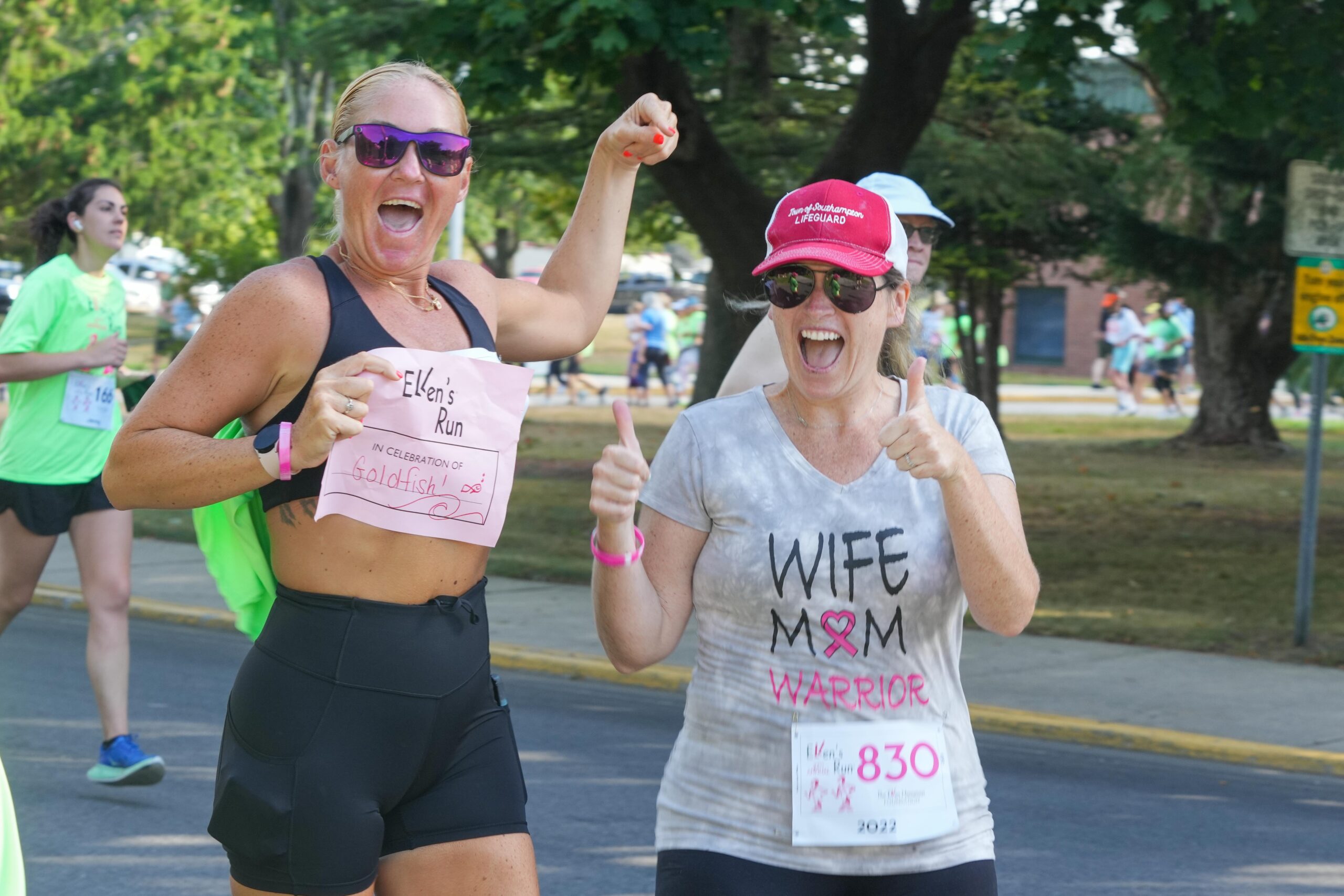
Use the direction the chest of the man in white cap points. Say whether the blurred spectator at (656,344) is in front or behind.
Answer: behind

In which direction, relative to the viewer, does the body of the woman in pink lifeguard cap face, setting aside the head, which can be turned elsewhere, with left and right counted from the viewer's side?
facing the viewer

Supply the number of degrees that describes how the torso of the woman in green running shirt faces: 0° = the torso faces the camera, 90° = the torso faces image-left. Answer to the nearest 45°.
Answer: approximately 315°

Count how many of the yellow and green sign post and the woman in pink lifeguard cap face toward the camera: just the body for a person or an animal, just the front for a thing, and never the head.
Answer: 2

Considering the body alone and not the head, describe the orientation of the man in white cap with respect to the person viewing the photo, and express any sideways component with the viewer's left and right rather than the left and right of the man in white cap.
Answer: facing the viewer and to the right of the viewer

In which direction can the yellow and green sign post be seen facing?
toward the camera

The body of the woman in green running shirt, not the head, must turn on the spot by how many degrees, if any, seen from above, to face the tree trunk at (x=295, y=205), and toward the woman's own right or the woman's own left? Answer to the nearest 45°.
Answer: approximately 135° to the woman's own left

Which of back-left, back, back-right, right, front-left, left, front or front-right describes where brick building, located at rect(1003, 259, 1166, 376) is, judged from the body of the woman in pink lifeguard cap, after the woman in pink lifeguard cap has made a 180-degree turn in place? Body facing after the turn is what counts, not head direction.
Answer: front

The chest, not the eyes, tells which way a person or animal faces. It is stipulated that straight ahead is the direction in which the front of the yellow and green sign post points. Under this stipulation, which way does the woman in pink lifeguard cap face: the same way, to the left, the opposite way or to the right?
the same way

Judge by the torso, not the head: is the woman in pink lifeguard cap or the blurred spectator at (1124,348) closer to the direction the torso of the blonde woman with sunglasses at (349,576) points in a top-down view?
the woman in pink lifeguard cap

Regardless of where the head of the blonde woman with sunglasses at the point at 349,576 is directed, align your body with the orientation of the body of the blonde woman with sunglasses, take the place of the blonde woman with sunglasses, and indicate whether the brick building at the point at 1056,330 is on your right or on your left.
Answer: on your left
